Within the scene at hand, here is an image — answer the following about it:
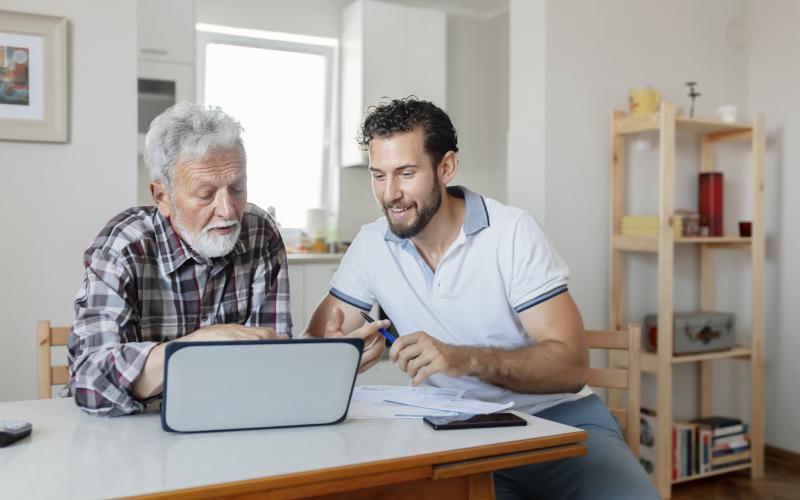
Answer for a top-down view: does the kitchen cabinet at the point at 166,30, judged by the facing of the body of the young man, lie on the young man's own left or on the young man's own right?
on the young man's own right

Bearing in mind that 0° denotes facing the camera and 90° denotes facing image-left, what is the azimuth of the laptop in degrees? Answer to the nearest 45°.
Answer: approximately 180°

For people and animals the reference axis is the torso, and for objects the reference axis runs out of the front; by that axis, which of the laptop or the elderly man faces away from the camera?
the laptop

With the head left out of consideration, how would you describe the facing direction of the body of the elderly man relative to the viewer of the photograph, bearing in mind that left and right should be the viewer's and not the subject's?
facing the viewer and to the right of the viewer

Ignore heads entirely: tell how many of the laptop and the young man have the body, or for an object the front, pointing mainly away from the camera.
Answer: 1

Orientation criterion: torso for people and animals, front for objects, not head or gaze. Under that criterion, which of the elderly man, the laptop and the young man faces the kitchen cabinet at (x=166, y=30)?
the laptop

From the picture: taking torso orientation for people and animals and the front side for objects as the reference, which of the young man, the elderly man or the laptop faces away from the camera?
the laptop

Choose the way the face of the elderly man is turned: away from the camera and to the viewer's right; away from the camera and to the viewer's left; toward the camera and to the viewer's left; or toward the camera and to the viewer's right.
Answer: toward the camera and to the viewer's right

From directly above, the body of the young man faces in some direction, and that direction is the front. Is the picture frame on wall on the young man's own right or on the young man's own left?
on the young man's own right

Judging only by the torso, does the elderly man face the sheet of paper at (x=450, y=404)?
yes

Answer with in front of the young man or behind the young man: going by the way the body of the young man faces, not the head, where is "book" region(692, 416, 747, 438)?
behind

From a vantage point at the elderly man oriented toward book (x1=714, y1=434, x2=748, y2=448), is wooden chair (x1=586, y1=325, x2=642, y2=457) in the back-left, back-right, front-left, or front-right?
front-right
